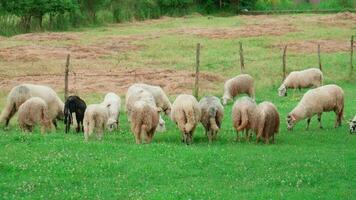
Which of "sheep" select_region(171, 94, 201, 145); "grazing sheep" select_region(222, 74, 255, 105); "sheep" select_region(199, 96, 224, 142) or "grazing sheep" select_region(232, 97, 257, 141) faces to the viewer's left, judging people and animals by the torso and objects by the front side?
"grazing sheep" select_region(222, 74, 255, 105)

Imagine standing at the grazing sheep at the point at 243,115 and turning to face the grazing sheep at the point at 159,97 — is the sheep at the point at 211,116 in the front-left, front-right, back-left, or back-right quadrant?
front-left

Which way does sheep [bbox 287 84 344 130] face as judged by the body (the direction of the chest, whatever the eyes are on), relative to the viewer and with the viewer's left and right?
facing to the left of the viewer

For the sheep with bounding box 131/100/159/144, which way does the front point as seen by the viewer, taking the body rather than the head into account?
away from the camera

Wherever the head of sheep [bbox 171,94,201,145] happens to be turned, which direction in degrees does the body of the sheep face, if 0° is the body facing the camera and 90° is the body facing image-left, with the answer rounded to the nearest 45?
approximately 180°

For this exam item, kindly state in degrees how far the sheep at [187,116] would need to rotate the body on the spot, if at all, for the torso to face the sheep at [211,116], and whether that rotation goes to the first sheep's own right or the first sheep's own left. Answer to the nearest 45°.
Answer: approximately 45° to the first sheep's own right

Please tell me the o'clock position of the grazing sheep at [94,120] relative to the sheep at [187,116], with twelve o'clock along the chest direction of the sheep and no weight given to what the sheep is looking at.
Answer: The grazing sheep is roughly at 9 o'clock from the sheep.

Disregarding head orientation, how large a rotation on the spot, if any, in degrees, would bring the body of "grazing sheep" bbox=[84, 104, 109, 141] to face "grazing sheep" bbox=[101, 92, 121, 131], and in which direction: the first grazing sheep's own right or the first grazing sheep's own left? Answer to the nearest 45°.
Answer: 0° — it already faces it

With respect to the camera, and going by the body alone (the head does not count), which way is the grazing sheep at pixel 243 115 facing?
away from the camera

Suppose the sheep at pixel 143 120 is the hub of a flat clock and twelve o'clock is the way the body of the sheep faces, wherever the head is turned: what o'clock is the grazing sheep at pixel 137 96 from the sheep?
The grazing sheep is roughly at 12 o'clock from the sheep.

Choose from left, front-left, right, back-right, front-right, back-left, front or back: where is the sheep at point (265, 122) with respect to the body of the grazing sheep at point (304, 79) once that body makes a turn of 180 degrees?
right

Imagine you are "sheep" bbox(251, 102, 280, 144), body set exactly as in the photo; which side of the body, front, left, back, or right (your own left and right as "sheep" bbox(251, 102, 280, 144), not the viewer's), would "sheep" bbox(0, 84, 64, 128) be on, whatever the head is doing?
left

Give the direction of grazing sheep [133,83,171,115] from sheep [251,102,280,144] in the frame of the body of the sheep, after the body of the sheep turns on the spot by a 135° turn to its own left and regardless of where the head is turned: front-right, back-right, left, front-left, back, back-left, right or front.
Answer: right
